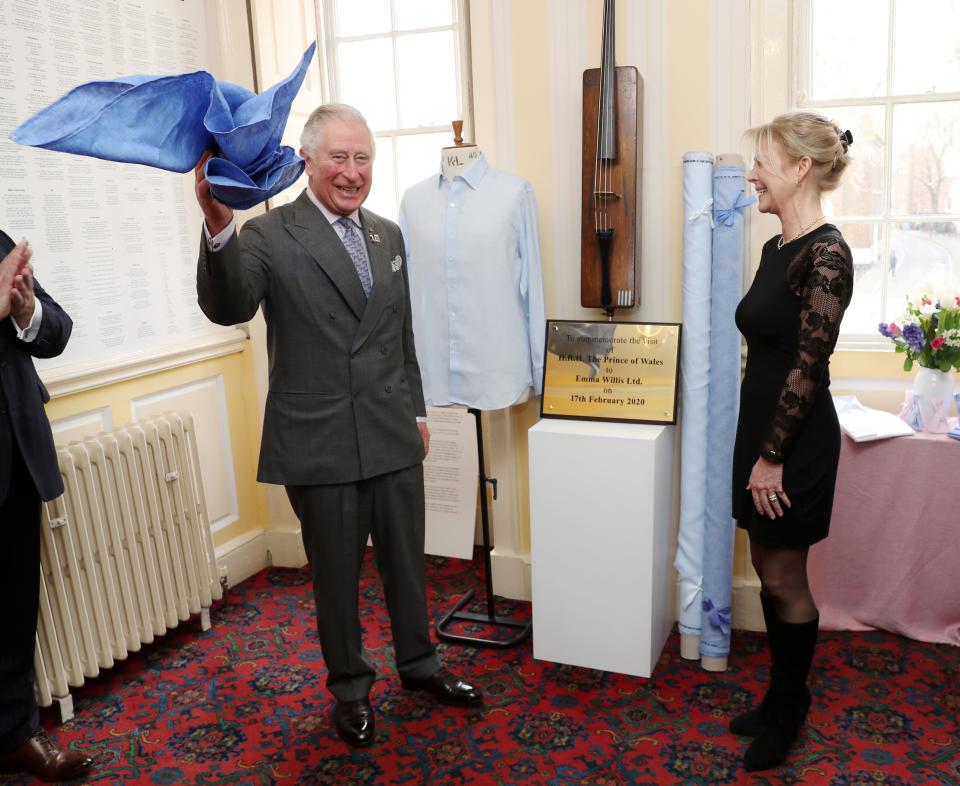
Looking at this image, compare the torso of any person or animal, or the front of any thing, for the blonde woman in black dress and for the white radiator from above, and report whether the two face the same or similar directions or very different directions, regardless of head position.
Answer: very different directions

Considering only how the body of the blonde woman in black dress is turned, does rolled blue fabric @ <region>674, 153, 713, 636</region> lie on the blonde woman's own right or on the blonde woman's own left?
on the blonde woman's own right

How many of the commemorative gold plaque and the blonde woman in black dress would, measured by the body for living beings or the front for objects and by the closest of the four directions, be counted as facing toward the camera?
1

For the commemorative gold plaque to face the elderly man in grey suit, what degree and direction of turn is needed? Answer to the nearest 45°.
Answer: approximately 45° to its right

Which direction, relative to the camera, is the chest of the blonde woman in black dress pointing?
to the viewer's left

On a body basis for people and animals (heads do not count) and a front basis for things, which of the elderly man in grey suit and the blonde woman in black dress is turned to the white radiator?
the blonde woman in black dress

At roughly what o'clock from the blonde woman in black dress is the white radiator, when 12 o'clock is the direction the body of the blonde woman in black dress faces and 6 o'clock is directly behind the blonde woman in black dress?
The white radiator is roughly at 12 o'clock from the blonde woman in black dress.

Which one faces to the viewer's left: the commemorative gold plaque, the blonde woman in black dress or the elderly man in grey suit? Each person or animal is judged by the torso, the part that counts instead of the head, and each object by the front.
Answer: the blonde woman in black dress

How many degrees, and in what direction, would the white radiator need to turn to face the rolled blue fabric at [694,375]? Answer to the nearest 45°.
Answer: approximately 45° to its left

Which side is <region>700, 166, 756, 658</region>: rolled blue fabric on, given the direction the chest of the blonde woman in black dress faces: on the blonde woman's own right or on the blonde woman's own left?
on the blonde woman's own right

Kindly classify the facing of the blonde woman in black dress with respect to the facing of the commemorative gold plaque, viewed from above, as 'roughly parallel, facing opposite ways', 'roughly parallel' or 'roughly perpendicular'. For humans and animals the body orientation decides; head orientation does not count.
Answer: roughly perpendicular
